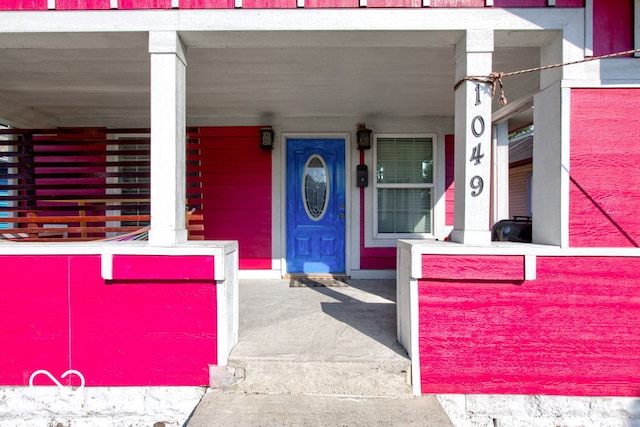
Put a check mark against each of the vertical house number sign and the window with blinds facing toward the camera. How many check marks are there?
2

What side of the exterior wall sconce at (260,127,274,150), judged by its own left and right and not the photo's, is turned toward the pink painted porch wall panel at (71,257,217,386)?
front

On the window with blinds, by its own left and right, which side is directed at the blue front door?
right

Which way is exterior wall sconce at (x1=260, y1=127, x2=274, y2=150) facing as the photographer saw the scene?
facing the viewer

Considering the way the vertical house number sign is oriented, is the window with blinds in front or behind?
behind

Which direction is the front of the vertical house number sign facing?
toward the camera

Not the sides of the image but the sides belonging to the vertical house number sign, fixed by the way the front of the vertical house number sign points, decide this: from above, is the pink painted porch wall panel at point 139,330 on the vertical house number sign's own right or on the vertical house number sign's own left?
on the vertical house number sign's own right

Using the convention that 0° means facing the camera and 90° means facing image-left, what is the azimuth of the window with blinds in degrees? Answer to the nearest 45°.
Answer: approximately 0°

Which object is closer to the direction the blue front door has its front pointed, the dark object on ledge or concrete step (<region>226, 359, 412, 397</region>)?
the concrete step
